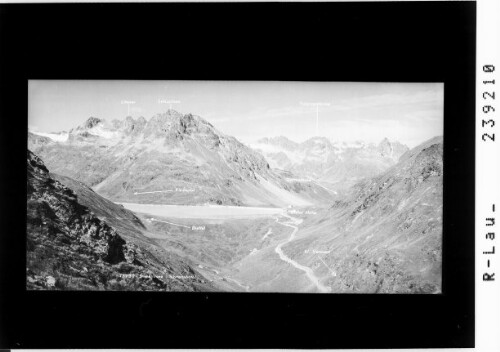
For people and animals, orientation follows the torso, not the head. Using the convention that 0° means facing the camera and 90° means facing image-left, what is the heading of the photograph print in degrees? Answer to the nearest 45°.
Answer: approximately 0°
